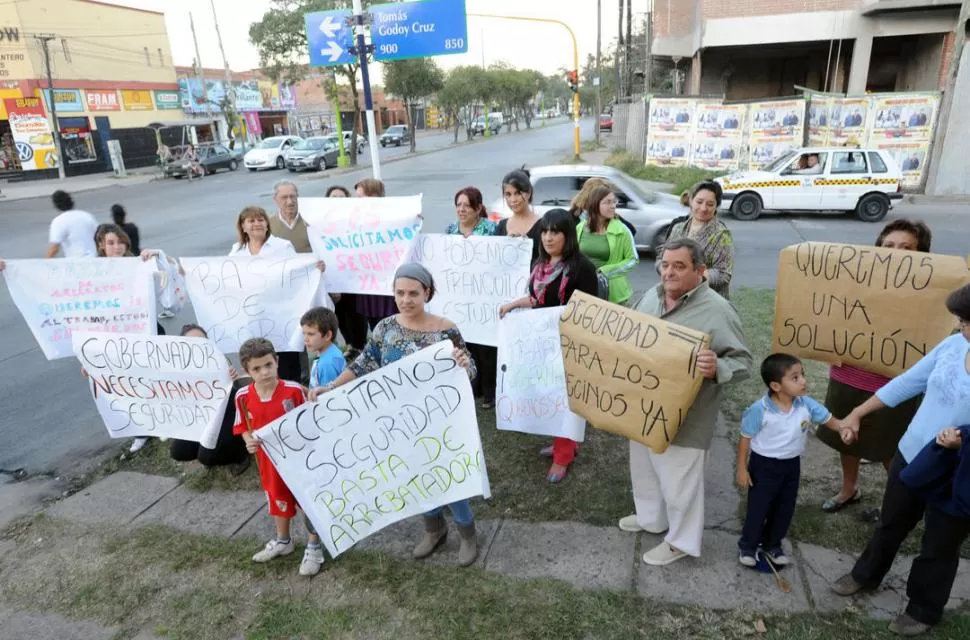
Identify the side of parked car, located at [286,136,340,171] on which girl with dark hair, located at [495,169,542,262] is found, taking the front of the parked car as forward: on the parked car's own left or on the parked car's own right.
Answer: on the parked car's own left

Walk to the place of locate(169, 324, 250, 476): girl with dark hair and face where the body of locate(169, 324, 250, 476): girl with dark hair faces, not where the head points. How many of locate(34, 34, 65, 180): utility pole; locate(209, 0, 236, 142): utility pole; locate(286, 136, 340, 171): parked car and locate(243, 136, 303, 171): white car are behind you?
4

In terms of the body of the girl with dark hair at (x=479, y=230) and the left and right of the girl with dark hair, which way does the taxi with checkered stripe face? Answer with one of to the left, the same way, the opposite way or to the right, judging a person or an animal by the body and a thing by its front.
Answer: to the right

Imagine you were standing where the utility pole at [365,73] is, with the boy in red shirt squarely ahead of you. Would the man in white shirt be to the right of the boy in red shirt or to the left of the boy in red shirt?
right

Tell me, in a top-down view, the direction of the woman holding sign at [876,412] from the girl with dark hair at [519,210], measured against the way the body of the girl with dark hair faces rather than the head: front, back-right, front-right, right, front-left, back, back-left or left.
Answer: left

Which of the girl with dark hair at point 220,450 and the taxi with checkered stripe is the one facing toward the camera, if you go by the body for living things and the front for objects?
the girl with dark hair

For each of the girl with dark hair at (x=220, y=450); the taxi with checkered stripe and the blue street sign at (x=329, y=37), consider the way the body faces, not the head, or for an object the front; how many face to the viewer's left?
1

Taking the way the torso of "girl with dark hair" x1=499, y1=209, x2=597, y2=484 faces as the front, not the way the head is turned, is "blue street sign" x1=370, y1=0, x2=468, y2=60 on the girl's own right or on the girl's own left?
on the girl's own right

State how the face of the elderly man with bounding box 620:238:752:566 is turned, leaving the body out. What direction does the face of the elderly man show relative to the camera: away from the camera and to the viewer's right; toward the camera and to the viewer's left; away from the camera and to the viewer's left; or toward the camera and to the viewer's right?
toward the camera and to the viewer's left

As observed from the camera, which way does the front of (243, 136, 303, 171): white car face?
facing the viewer and to the left of the viewer

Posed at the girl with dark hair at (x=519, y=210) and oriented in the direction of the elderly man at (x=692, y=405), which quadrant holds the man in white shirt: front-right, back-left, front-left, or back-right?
back-right

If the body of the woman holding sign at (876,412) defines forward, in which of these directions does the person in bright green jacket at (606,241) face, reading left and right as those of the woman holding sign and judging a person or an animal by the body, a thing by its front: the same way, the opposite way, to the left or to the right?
the same way

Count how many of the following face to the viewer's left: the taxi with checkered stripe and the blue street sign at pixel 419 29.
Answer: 1

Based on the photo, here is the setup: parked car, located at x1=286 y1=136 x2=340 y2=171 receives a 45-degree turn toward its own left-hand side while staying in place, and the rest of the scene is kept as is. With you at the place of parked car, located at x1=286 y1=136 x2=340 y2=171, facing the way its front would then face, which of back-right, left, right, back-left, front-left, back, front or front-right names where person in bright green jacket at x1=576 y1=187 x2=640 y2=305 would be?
front

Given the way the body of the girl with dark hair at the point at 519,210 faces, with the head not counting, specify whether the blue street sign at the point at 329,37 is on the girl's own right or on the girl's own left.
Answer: on the girl's own right

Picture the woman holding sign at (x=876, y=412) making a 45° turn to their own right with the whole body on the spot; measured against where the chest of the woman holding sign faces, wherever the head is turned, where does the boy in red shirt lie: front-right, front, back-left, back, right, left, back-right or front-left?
front-left

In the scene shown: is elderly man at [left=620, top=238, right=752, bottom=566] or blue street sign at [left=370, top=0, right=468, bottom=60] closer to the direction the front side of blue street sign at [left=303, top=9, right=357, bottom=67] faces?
the elderly man

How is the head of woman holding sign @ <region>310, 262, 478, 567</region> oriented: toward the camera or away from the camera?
toward the camera

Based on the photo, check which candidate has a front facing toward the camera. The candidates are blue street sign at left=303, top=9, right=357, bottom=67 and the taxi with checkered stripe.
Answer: the blue street sign

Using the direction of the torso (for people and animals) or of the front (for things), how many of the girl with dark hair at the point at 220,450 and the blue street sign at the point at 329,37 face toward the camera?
2

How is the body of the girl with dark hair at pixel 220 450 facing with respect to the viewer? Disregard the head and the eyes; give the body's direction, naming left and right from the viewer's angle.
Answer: facing the viewer

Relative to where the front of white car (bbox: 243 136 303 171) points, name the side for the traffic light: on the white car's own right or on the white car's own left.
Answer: on the white car's own left

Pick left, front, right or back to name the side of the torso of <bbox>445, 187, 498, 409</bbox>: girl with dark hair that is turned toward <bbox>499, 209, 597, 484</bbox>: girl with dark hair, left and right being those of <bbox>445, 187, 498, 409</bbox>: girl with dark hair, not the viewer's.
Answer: front
